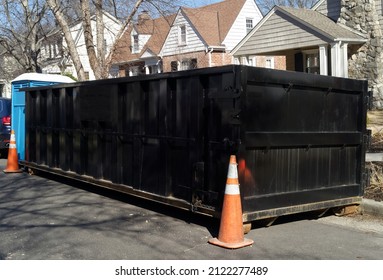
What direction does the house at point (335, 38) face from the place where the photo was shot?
facing the viewer and to the left of the viewer

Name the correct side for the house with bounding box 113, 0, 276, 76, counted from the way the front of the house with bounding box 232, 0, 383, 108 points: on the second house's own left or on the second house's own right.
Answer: on the second house's own right

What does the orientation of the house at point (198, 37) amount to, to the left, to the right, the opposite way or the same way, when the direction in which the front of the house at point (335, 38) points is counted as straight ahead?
the same way

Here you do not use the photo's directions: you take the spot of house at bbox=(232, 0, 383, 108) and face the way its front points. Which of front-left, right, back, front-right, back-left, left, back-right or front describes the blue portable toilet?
front

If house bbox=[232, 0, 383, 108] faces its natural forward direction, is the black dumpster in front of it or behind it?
in front

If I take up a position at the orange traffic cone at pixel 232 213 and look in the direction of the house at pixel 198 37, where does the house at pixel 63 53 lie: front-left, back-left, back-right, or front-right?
front-left

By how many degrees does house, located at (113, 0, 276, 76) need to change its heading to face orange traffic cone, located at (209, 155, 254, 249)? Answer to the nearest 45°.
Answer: approximately 45° to its left

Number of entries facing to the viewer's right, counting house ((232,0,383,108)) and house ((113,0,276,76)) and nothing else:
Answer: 0

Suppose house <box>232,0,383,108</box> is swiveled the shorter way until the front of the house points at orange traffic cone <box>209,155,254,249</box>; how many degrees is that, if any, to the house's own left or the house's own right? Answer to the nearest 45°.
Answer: approximately 45° to the house's own left

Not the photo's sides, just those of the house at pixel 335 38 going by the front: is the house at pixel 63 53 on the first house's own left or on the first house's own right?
on the first house's own right
